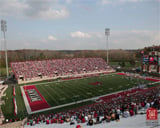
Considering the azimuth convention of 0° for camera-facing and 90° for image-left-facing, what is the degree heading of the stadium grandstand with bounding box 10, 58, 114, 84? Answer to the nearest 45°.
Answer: approximately 315°
